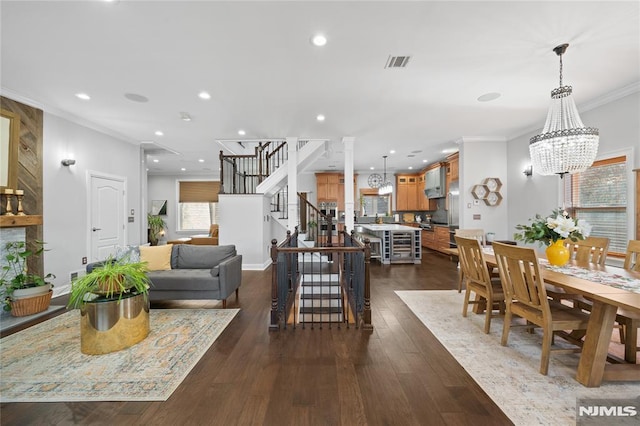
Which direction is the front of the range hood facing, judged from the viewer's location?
facing the viewer and to the left of the viewer

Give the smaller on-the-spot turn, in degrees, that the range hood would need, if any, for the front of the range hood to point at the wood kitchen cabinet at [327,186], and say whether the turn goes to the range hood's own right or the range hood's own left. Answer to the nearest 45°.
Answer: approximately 45° to the range hood's own right

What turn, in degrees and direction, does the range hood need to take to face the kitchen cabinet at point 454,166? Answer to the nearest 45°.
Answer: approximately 45° to its left

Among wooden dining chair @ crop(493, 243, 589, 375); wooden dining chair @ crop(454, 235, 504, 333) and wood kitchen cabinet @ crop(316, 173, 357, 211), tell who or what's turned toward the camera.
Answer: the wood kitchen cabinet

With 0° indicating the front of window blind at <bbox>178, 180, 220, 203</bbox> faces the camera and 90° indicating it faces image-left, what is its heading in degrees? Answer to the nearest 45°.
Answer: approximately 0°

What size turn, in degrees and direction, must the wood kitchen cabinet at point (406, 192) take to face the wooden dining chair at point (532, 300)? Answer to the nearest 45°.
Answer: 0° — it already faces it

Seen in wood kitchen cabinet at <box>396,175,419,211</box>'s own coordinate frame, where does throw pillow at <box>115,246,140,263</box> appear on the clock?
The throw pillow is roughly at 1 o'clock from the wood kitchen cabinet.

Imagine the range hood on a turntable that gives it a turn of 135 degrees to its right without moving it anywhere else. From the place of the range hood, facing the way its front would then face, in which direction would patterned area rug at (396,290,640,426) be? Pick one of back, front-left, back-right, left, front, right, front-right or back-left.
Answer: back

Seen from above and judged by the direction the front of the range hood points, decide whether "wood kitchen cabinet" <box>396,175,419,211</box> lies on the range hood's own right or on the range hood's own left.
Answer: on the range hood's own right

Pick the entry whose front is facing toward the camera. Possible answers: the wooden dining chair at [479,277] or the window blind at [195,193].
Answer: the window blind

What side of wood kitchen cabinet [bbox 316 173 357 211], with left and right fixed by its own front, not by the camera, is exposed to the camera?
front

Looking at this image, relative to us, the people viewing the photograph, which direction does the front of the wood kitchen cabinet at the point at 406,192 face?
facing the viewer

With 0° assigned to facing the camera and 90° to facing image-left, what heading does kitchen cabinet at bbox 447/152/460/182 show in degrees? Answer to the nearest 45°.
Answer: approximately 45°

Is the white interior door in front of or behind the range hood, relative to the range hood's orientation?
in front

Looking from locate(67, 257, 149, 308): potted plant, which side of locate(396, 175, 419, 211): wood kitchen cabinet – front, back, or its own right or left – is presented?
front

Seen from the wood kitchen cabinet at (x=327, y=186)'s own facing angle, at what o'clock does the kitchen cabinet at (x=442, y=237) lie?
The kitchen cabinet is roughly at 10 o'clock from the wood kitchen cabinet.

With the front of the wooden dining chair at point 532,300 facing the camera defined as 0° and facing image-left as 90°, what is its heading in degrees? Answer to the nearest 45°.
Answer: approximately 225°

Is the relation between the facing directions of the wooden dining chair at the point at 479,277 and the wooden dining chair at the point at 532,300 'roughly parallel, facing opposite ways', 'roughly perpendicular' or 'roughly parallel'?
roughly parallel

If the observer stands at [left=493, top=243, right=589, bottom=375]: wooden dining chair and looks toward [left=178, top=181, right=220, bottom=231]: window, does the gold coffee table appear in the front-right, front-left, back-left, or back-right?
front-left
